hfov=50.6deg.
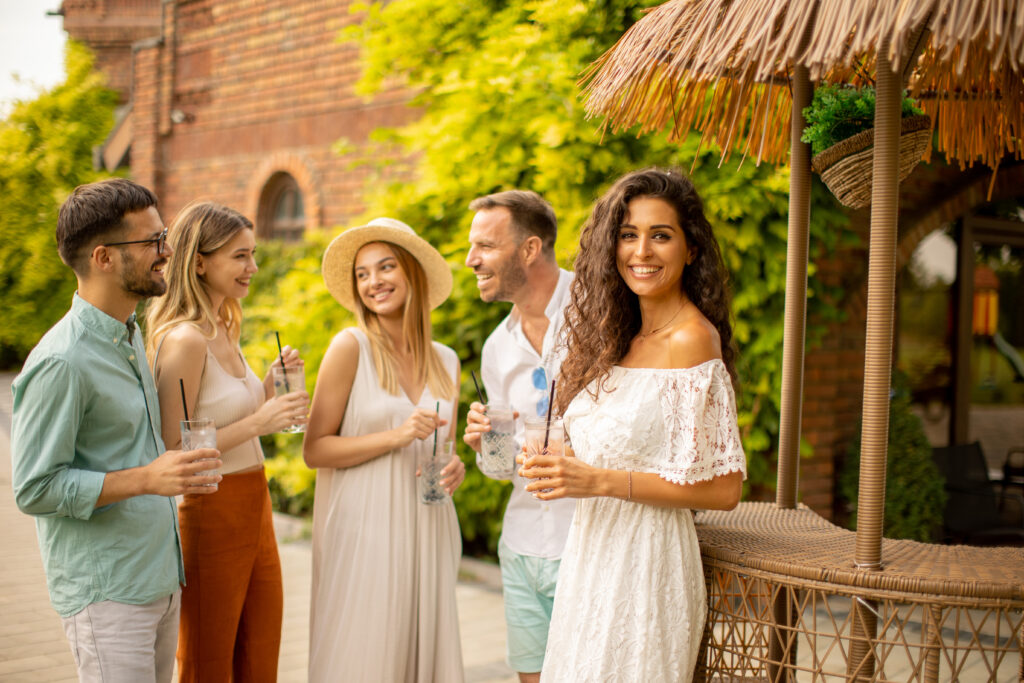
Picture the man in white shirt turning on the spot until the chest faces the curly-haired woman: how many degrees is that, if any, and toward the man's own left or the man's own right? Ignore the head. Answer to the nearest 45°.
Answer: approximately 45° to the man's own left

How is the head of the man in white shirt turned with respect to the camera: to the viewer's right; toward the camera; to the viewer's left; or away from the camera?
to the viewer's left

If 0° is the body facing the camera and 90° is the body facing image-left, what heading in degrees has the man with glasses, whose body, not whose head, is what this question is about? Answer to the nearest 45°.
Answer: approximately 270°

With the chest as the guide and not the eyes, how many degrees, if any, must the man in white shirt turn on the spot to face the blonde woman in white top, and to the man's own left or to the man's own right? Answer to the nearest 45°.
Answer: approximately 45° to the man's own right

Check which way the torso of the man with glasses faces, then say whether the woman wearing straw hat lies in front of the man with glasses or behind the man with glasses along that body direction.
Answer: in front

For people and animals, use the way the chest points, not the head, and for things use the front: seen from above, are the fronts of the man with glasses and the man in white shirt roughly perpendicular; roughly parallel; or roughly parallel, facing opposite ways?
roughly parallel, facing opposite ways

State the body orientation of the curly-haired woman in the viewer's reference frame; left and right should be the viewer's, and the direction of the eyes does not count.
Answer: facing the viewer and to the left of the viewer

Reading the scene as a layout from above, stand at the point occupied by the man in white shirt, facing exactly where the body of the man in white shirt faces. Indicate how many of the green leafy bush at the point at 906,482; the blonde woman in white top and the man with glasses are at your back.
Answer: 1

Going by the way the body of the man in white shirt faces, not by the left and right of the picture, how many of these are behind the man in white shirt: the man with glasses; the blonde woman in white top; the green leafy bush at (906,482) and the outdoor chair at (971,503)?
2

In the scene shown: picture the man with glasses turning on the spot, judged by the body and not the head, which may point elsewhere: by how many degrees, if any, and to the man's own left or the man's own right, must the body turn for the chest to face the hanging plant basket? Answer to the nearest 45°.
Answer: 0° — they already face it

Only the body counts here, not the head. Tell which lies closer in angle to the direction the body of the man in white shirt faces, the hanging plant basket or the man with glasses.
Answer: the man with glasses
